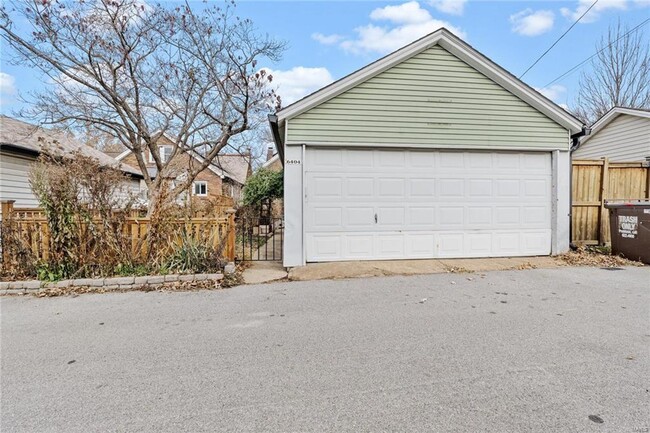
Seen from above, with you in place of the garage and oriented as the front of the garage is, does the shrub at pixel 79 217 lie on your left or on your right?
on your right

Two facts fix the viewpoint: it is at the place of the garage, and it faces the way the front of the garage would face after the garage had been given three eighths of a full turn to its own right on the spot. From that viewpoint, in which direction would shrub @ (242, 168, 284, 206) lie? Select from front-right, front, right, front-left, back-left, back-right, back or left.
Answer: front

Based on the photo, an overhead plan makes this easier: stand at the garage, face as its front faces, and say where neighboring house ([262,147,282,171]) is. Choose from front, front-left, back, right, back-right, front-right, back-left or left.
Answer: back-right

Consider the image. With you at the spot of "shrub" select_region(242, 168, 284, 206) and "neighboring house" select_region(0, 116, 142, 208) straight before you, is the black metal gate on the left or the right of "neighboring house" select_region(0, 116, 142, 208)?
left

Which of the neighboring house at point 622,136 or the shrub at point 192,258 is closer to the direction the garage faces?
the shrub

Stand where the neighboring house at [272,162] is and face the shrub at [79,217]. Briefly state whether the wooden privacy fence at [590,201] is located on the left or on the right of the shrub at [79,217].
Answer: left

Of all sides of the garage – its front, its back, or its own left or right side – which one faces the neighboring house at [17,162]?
right

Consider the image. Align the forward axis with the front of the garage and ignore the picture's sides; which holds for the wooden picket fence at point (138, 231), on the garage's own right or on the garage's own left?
on the garage's own right

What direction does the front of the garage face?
toward the camera

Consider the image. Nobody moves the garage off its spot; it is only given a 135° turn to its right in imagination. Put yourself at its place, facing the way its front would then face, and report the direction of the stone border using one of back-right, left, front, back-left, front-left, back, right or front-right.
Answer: left

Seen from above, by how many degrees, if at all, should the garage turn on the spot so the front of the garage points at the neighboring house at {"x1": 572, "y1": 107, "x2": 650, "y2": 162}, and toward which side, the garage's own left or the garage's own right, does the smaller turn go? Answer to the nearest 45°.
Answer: approximately 135° to the garage's own left

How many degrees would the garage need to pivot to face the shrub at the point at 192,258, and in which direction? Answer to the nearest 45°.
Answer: approximately 45° to its right
